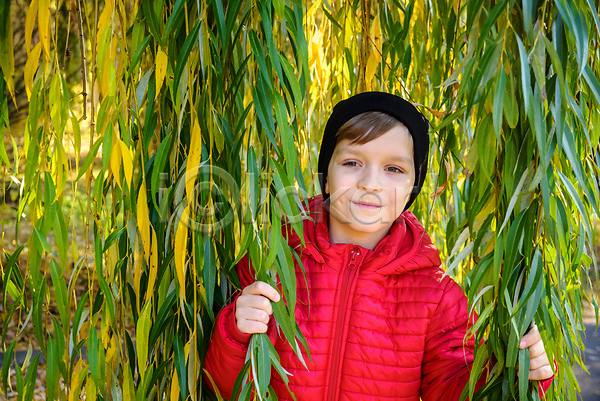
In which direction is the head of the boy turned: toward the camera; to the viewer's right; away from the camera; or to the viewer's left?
toward the camera

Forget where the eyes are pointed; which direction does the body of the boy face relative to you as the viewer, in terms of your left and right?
facing the viewer
